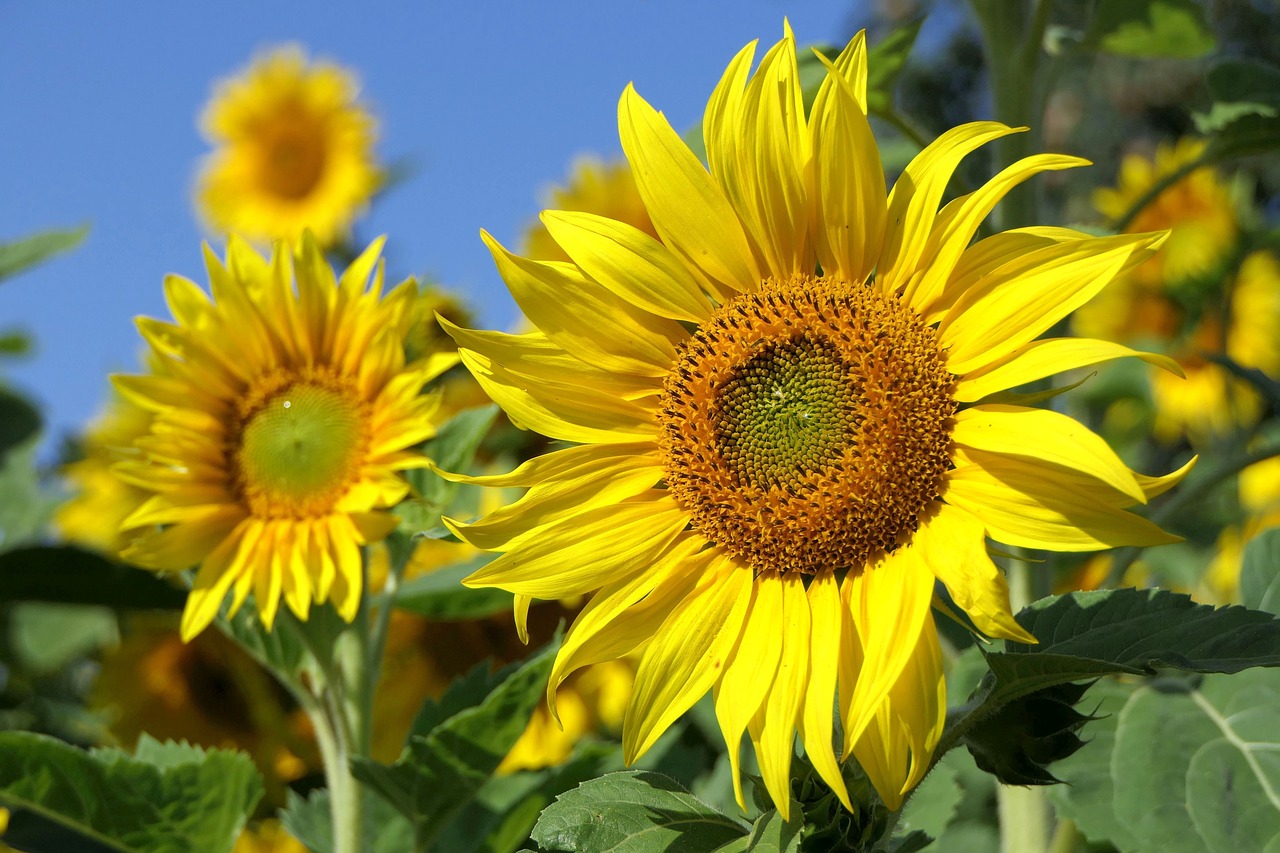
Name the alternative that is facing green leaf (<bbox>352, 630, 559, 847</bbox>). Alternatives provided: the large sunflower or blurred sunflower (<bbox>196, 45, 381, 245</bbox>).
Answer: the blurred sunflower

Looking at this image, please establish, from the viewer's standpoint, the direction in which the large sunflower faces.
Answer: facing the viewer

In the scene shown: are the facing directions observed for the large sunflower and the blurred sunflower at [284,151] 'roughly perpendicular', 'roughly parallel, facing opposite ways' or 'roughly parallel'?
roughly parallel

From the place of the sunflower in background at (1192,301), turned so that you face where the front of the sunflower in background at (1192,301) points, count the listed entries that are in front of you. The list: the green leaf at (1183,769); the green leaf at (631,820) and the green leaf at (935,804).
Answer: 3

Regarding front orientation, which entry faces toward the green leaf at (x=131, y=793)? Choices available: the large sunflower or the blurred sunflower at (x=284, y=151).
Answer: the blurred sunflower

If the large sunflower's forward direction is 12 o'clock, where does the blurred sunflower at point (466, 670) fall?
The blurred sunflower is roughly at 5 o'clock from the large sunflower.

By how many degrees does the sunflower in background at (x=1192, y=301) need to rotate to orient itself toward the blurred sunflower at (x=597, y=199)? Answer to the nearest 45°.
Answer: approximately 45° to its right

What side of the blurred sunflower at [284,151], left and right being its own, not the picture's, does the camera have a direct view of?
front

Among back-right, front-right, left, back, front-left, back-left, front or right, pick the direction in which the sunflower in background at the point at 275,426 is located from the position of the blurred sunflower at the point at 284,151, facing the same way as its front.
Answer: front

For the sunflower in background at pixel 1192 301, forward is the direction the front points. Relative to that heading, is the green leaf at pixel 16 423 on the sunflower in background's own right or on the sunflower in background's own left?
on the sunflower in background's own right
